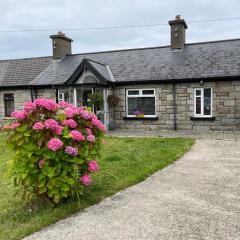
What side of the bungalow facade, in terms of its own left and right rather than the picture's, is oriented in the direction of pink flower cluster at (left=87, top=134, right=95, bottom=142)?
front

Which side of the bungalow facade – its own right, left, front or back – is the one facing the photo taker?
front

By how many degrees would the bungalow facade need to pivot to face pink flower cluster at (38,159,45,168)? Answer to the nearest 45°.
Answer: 0° — it already faces it

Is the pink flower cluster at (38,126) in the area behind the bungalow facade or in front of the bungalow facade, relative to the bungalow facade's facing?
in front

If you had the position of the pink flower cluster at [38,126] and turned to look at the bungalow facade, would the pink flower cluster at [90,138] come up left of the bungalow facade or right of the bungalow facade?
right

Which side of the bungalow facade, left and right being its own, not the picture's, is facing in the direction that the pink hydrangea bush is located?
front
